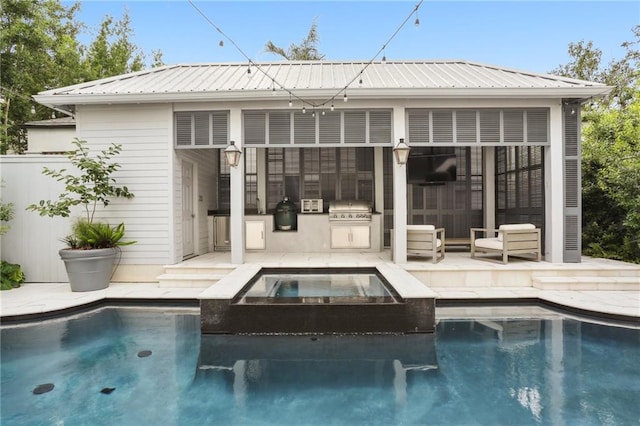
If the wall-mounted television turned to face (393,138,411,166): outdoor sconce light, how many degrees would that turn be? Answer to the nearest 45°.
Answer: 0° — it already faces it

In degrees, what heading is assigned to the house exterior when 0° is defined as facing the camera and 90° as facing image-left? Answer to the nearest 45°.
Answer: approximately 0°

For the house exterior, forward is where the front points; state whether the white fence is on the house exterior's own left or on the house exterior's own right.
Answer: on the house exterior's own right

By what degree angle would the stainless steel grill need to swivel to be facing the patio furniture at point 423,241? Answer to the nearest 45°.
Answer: approximately 45° to its left

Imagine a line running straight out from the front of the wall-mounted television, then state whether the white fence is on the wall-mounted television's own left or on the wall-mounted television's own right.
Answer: on the wall-mounted television's own right

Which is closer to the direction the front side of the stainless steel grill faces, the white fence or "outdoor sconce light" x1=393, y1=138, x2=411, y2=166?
the outdoor sconce light

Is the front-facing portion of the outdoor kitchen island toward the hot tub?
yes

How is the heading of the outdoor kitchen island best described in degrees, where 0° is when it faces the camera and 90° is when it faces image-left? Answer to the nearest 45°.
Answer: approximately 0°

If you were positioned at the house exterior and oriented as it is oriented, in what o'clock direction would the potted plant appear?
The potted plant is roughly at 3 o'clock from the house exterior.

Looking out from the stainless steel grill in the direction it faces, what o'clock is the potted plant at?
The potted plant is roughly at 2 o'clock from the stainless steel grill.
